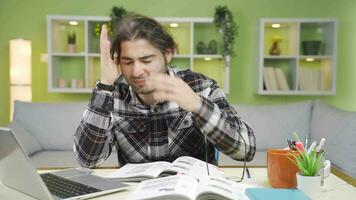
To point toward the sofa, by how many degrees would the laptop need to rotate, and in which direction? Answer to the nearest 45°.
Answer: approximately 45° to its left

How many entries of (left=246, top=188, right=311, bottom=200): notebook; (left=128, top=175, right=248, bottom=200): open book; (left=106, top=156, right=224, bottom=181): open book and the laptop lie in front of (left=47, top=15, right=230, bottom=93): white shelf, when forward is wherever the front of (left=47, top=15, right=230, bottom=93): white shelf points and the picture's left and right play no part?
4

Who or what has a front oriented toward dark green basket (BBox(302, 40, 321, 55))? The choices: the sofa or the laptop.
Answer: the laptop

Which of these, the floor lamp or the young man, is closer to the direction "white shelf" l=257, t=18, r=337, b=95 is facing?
the young man

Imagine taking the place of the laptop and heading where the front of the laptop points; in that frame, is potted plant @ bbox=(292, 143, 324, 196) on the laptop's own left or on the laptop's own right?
on the laptop's own right

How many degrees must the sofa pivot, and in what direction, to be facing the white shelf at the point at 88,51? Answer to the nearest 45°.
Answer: approximately 180°

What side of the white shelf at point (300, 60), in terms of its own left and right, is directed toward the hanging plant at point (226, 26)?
right

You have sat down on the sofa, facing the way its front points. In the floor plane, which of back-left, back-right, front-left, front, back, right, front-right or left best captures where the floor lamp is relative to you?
back-right

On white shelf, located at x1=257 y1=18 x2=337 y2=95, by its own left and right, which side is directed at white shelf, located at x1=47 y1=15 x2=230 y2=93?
right

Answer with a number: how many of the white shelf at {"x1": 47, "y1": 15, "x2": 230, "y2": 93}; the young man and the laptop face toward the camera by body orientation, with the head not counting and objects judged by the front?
2
